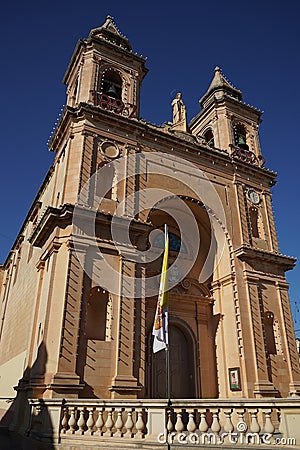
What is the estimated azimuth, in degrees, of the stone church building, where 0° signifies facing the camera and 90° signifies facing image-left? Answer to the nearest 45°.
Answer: approximately 315°
